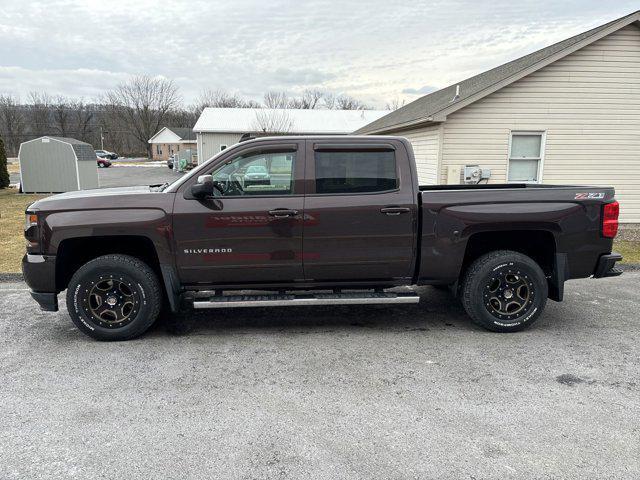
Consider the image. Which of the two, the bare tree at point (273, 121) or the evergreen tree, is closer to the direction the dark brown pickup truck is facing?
the evergreen tree

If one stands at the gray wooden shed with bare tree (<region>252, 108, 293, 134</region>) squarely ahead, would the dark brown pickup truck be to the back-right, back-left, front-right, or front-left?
back-right

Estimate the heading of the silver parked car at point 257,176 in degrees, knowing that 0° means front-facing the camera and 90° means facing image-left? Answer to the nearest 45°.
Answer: approximately 0°

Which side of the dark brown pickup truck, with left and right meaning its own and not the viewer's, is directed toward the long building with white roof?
right

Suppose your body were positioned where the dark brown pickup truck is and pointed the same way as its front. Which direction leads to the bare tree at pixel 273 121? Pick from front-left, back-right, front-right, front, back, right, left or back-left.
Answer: right

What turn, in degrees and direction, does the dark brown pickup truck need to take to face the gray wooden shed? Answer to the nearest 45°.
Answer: approximately 45° to its right

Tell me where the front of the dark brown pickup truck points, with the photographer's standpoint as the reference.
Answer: facing to the left of the viewer

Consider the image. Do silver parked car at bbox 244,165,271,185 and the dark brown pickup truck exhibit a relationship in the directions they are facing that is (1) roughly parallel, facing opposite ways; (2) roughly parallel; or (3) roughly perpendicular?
roughly perpendicular
